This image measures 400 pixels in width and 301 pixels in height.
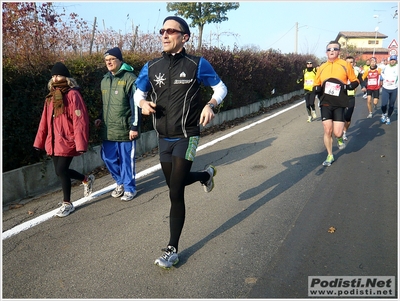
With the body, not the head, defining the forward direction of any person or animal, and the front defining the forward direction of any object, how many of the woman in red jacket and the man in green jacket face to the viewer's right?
0

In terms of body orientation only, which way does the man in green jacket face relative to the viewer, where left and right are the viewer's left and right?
facing the viewer and to the left of the viewer

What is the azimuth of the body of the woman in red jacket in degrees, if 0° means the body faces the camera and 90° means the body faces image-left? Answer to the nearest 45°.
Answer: approximately 45°
